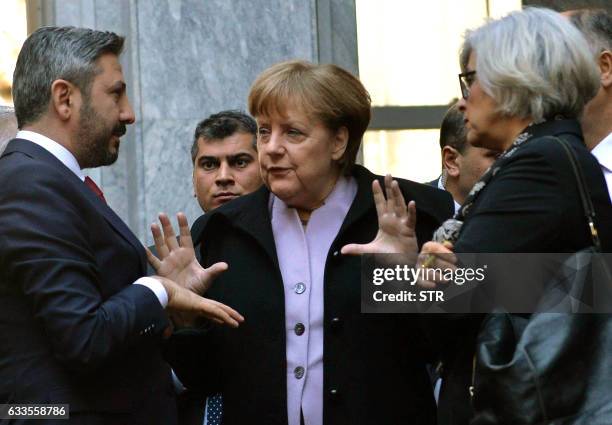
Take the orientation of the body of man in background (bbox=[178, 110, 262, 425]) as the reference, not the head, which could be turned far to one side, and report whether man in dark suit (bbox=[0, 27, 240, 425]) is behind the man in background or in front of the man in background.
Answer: in front

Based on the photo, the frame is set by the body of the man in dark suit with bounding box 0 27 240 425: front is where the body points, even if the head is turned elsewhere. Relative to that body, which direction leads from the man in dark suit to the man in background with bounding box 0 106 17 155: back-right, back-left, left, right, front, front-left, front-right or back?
left

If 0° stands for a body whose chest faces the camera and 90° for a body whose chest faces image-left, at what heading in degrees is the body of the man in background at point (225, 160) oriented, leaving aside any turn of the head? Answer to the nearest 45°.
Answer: approximately 0°

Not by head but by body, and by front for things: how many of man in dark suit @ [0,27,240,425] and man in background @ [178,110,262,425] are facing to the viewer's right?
1

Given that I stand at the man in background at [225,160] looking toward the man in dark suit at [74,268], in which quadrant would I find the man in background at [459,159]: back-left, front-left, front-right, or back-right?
back-left

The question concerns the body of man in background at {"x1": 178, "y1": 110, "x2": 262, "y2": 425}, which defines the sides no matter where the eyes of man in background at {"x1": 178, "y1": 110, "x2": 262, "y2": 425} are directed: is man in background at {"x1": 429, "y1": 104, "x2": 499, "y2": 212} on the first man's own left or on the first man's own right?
on the first man's own left

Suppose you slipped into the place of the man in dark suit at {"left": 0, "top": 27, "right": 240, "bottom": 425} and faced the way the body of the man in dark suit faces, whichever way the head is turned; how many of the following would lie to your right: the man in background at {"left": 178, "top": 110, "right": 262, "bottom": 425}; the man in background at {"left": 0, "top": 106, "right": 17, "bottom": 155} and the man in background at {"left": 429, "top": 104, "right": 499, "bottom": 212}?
0

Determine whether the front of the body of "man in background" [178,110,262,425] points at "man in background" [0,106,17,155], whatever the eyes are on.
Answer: no

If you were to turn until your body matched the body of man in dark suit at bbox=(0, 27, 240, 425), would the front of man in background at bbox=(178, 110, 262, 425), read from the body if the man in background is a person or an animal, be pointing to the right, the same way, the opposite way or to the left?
to the right

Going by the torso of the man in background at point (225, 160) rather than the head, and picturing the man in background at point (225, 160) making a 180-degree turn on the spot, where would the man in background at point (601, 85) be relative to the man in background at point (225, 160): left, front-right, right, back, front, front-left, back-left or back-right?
back-right

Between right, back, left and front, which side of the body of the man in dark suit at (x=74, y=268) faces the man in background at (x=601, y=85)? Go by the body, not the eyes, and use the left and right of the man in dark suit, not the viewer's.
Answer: front

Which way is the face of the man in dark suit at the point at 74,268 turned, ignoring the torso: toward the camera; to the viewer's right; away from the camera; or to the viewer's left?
to the viewer's right

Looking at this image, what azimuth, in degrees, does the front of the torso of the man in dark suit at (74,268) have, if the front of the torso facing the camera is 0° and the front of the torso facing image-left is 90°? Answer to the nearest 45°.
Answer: approximately 270°
